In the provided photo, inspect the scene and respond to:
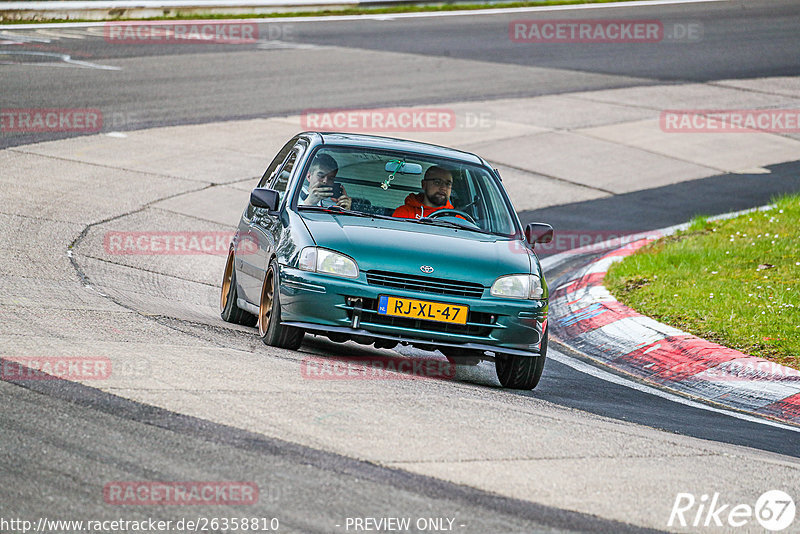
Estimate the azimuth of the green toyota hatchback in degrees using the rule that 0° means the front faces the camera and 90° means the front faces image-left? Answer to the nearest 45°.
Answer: approximately 0°
